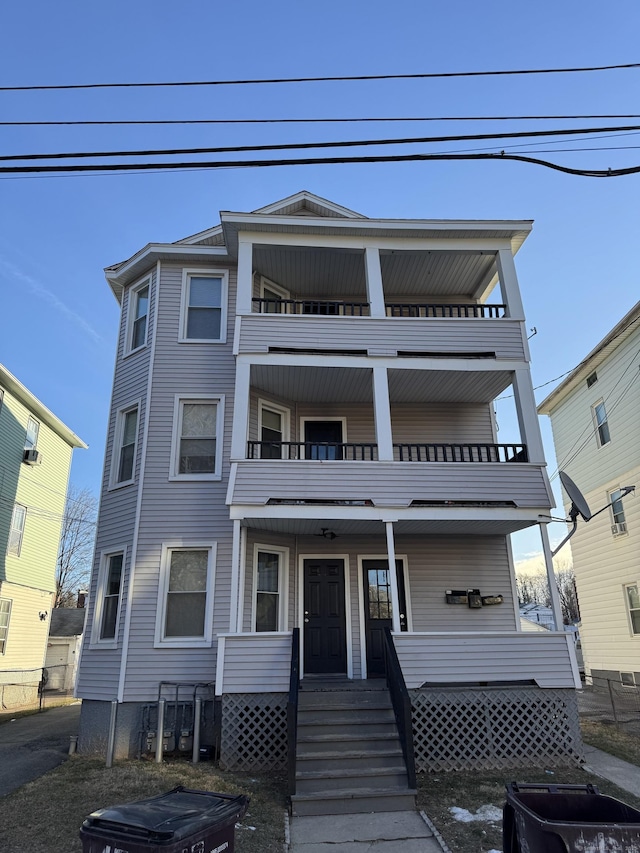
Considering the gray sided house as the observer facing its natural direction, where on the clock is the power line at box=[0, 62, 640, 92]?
The power line is roughly at 12 o'clock from the gray sided house.

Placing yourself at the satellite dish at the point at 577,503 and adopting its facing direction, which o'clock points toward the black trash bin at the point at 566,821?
The black trash bin is roughly at 3 o'clock from the satellite dish.

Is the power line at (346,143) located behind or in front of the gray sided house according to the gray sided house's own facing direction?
in front

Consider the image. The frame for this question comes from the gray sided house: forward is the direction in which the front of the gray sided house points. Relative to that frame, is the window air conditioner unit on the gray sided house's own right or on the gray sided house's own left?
on the gray sided house's own right

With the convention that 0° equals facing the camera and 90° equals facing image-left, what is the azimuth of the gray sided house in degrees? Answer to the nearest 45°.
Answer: approximately 0°

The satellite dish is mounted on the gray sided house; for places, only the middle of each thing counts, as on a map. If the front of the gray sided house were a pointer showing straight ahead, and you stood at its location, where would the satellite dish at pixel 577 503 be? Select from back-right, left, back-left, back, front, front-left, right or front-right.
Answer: left

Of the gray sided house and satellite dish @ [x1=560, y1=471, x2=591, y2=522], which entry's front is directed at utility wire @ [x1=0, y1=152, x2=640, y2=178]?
the gray sided house

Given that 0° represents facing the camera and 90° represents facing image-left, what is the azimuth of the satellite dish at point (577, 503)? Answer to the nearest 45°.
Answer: approximately 270°

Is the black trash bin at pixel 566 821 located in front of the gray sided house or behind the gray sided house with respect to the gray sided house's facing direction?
in front
